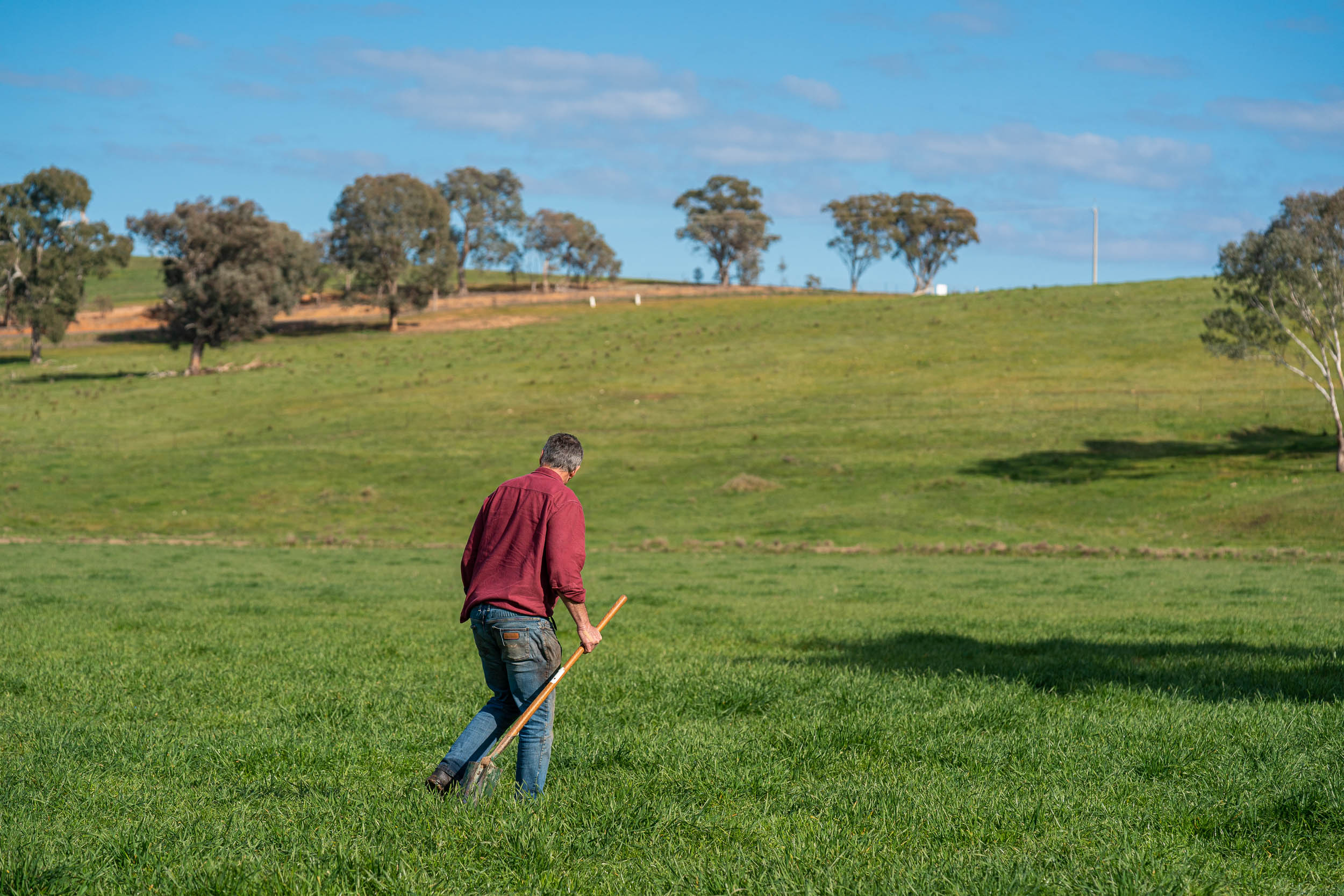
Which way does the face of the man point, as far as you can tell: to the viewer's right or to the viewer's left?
to the viewer's right

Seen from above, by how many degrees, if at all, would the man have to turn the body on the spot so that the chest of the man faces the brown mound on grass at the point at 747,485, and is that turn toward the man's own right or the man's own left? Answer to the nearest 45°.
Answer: approximately 45° to the man's own left

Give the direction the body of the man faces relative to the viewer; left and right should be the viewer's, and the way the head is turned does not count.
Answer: facing away from the viewer and to the right of the viewer
